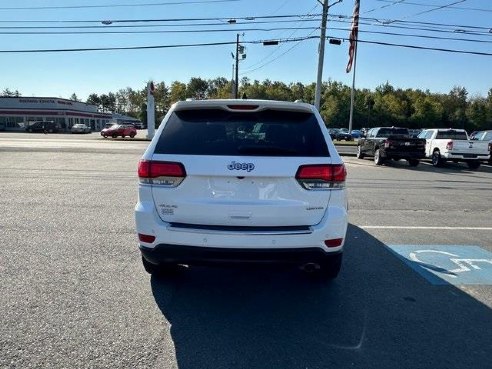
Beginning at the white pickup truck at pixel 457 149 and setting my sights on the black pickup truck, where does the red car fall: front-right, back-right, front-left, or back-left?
front-right

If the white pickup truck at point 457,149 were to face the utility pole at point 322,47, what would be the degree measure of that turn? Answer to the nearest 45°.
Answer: approximately 45° to its left

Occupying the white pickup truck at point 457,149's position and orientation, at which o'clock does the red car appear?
The red car is roughly at 11 o'clock from the white pickup truck.

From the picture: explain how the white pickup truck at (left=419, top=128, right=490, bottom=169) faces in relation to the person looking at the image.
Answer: facing away from the viewer and to the left of the viewer

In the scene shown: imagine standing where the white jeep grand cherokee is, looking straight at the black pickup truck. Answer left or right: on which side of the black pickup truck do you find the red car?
left

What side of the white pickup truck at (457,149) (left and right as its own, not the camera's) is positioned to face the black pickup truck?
left

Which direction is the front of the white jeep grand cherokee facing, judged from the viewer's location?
facing away from the viewer

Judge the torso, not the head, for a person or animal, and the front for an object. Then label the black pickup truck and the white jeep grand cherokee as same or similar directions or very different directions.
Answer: same or similar directions

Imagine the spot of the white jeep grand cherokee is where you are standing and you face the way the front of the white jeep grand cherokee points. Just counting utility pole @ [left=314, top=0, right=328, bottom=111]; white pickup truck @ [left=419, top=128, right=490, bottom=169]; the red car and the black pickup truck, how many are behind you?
0

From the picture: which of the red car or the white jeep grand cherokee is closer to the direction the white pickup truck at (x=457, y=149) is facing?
the red car

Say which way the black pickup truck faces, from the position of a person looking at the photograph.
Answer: facing away from the viewer and to the left of the viewer

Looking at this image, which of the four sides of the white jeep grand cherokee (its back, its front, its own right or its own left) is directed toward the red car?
front

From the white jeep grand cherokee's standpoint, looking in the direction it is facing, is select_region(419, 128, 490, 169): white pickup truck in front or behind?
in front

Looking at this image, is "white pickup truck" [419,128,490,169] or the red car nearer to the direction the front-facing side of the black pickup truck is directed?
the red car

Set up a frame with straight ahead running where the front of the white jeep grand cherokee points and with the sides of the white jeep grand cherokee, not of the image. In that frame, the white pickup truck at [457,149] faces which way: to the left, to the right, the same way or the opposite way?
the same way

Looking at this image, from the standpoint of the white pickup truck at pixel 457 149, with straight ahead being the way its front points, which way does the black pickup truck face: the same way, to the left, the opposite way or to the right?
the same way
